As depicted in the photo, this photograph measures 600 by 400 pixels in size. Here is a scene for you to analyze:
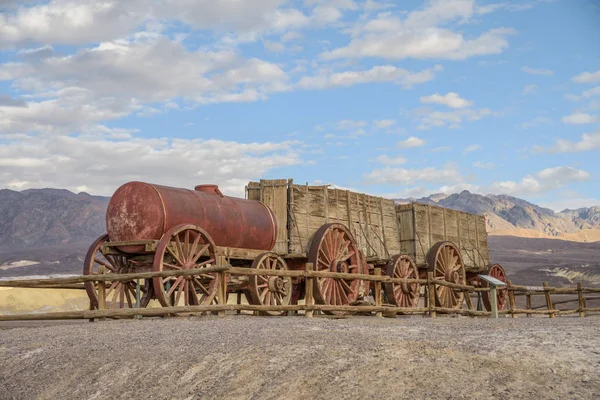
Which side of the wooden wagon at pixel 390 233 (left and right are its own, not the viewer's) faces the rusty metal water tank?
back

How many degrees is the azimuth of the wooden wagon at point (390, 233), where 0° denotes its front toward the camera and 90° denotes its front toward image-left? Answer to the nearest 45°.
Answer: approximately 225°
